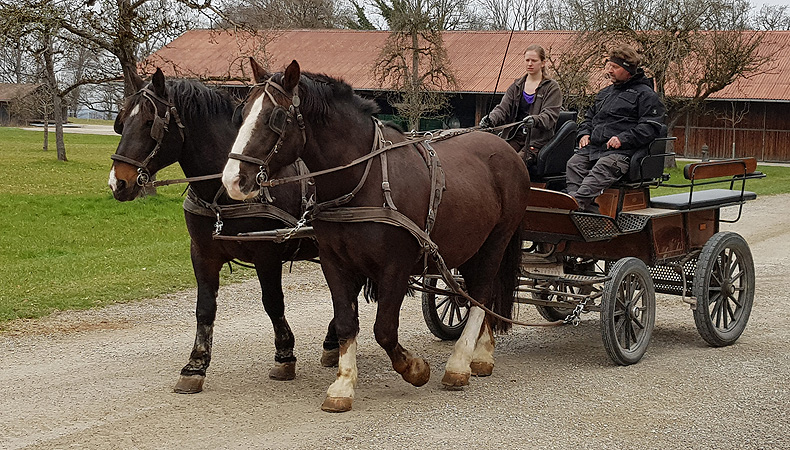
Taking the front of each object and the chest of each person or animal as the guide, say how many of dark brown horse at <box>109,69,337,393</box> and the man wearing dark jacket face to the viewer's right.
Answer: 0

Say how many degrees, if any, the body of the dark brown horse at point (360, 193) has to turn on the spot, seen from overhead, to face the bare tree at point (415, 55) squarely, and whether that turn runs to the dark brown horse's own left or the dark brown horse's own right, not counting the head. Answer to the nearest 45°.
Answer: approximately 135° to the dark brown horse's own right

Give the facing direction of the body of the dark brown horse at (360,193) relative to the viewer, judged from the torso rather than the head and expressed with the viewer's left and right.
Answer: facing the viewer and to the left of the viewer

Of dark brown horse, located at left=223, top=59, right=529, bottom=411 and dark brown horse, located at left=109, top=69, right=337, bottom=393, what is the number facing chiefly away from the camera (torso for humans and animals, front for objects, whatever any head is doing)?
0

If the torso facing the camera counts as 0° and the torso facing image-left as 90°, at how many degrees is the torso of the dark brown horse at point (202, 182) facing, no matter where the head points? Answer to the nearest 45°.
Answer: approximately 45°

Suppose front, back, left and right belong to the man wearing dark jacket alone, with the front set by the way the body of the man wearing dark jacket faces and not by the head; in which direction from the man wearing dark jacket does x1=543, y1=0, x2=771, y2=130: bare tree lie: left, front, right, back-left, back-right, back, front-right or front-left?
back-right

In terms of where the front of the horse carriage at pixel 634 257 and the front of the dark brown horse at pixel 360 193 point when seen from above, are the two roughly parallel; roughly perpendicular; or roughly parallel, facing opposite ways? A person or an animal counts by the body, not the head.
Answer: roughly parallel

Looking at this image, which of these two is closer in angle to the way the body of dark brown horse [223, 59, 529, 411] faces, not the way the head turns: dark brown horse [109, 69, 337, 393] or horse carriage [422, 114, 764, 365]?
the dark brown horse

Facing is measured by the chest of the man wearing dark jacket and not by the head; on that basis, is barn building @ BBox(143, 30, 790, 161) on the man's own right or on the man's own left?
on the man's own right

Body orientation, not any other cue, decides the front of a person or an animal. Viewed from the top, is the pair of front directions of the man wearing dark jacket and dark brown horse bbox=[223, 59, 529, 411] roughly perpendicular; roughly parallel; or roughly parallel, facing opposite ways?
roughly parallel

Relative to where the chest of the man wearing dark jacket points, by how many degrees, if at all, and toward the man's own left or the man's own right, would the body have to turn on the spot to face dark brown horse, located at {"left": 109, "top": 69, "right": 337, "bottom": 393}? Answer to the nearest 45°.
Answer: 0° — they already face it

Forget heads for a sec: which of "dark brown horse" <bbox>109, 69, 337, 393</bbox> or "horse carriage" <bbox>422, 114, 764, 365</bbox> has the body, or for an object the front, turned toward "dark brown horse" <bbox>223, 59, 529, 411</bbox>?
the horse carriage

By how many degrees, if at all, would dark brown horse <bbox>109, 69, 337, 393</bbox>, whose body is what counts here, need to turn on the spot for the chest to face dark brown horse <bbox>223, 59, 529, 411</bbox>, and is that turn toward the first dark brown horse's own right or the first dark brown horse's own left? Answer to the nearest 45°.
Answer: approximately 90° to the first dark brown horse's own left

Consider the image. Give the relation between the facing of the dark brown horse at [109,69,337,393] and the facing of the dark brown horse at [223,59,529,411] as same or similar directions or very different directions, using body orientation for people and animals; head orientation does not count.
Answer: same or similar directions
